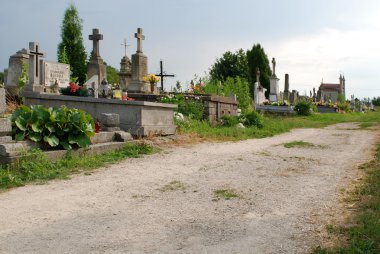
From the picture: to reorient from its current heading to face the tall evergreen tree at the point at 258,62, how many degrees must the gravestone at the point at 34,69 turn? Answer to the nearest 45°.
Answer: approximately 90° to its left

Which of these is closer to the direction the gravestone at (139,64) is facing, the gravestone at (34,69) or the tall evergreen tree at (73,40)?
the gravestone

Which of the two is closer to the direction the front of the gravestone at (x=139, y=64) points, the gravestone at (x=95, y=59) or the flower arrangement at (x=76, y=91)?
the flower arrangement

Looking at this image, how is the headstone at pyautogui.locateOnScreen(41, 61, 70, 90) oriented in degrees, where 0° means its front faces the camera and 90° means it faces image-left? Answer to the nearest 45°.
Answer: approximately 315°
